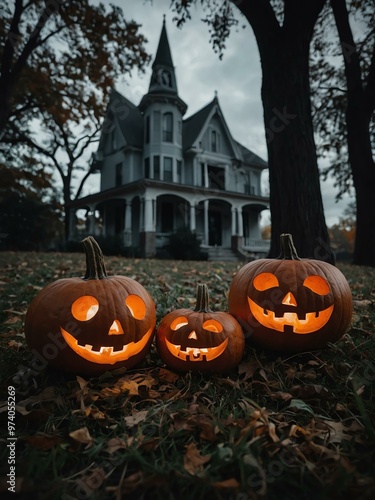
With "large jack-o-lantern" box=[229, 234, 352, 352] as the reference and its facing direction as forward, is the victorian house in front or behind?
behind

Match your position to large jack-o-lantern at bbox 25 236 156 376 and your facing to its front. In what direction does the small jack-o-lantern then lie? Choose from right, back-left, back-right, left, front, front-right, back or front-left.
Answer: front-left

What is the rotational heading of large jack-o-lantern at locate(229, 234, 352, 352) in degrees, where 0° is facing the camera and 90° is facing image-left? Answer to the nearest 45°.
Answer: approximately 0°

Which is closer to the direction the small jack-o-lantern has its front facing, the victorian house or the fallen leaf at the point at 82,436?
the fallen leaf

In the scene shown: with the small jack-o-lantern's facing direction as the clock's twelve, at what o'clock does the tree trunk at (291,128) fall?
The tree trunk is roughly at 7 o'clock from the small jack-o-lantern.

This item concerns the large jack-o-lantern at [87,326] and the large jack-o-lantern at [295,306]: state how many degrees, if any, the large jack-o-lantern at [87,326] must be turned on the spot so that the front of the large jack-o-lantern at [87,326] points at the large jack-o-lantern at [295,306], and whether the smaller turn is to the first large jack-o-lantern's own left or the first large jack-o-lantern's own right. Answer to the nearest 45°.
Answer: approximately 45° to the first large jack-o-lantern's own left

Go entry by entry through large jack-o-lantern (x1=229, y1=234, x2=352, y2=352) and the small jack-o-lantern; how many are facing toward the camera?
2

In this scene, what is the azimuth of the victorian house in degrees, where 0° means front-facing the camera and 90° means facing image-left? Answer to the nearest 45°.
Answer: approximately 315°

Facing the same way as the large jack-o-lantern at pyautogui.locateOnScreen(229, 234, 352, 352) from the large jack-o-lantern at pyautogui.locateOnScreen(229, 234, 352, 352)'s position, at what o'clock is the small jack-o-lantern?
The small jack-o-lantern is roughly at 2 o'clock from the large jack-o-lantern.

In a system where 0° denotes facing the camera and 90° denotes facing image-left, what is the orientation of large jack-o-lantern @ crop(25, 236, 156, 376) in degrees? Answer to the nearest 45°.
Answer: approximately 315°

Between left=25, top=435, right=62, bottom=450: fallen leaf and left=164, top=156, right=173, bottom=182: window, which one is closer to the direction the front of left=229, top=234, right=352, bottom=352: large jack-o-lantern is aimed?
the fallen leaf

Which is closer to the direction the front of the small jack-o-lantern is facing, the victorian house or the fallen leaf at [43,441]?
the fallen leaf

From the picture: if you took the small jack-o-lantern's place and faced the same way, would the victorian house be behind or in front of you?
behind

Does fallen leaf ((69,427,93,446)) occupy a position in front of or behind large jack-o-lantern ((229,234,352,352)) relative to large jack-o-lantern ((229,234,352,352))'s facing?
in front

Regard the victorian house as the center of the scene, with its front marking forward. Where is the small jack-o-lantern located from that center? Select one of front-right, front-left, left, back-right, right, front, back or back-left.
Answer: front-right

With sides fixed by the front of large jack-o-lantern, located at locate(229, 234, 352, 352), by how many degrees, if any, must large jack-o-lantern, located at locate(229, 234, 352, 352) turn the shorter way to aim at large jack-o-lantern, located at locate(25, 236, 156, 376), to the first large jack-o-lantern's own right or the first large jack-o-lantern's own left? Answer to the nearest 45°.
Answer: approximately 45° to the first large jack-o-lantern's own right
